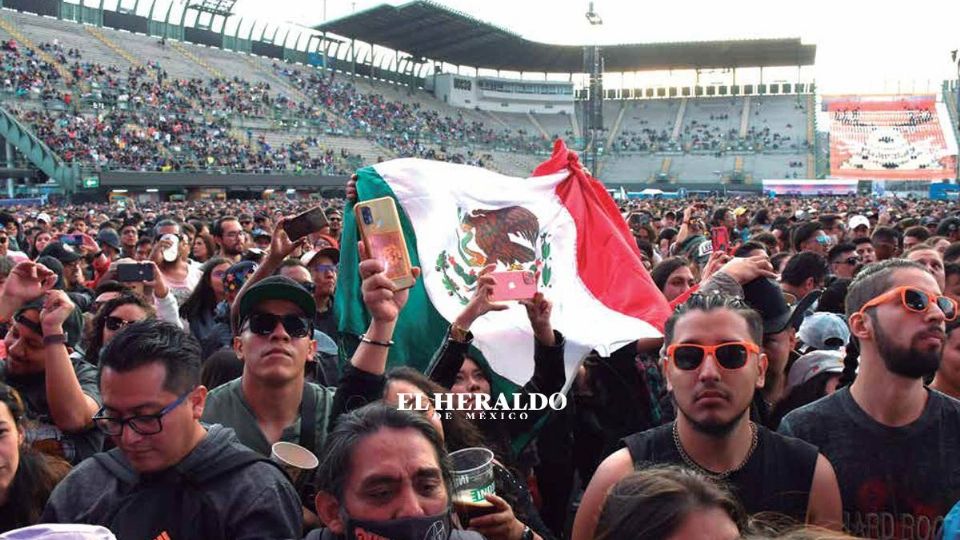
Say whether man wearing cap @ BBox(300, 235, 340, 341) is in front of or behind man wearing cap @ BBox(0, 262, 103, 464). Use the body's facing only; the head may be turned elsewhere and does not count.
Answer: behind

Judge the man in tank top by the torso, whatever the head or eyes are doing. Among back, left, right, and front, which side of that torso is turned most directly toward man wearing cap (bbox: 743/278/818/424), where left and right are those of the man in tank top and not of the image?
back

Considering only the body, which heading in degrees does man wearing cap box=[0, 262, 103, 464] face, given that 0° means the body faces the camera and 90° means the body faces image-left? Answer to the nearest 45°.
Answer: approximately 45°

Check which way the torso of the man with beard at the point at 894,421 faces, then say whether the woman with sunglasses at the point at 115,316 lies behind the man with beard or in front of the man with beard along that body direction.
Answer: behind

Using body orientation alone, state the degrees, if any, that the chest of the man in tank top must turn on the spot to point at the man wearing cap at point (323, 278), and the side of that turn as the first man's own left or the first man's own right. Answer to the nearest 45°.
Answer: approximately 135° to the first man's own right

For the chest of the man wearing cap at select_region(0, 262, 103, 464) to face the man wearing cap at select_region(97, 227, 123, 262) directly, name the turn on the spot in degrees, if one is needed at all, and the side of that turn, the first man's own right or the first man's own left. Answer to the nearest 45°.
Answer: approximately 135° to the first man's own right
